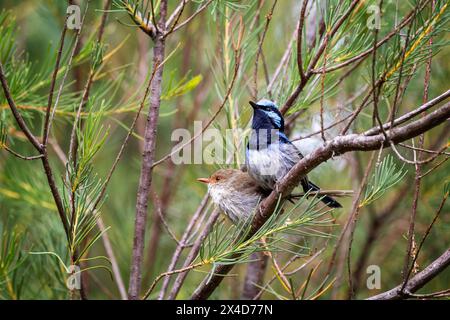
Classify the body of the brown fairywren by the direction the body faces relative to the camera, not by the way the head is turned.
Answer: to the viewer's left

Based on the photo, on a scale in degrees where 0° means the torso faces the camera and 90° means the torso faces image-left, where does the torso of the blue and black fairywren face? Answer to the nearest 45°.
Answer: approximately 45°

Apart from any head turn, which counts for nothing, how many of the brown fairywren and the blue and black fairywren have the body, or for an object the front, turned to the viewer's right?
0
